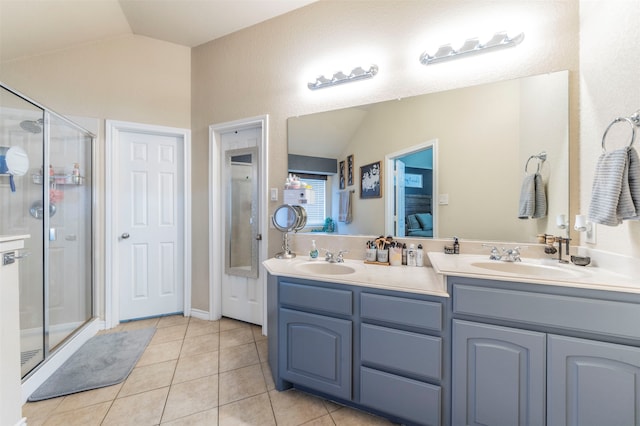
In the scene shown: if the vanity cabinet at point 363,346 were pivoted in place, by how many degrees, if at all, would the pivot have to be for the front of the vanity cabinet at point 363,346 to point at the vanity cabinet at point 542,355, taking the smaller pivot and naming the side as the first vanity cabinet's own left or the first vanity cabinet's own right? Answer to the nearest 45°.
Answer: approximately 135° to the first vanity cabinet's own left

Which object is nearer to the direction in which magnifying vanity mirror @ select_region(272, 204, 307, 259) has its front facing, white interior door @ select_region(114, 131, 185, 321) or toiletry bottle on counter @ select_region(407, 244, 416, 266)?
the white interior door

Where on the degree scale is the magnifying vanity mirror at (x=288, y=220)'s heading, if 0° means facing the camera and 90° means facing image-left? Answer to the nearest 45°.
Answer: approximately 45°

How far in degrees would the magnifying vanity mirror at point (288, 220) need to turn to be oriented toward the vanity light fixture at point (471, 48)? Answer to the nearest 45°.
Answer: approximately 90° to its left

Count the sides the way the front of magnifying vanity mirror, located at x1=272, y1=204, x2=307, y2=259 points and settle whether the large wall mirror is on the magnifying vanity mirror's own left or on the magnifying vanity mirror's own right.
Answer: on the magnifying vanity mirror's own left
